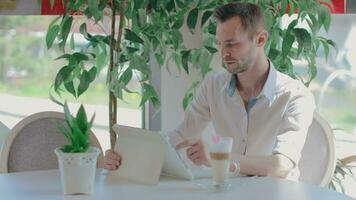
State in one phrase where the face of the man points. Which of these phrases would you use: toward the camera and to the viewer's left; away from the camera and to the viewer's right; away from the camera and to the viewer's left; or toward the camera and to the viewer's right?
toward the camera and to the viewer's left

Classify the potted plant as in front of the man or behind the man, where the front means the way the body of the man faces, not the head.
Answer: in front

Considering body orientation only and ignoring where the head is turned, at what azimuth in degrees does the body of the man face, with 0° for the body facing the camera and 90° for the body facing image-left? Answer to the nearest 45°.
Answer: approximately 45°

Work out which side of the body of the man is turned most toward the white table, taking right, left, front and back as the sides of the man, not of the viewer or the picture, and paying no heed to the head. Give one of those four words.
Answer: front
